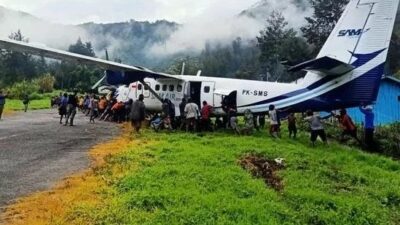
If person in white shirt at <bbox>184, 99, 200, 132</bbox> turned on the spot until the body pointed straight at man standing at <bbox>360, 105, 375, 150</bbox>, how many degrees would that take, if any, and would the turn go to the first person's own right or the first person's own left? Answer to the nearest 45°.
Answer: approximately 90° to the first person's own right

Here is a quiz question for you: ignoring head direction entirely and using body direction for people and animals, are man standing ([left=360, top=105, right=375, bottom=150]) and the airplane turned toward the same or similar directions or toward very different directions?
same or similar directions

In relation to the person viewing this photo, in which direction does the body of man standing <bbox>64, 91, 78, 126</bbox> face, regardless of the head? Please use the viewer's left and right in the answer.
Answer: facing to the right of the viewer

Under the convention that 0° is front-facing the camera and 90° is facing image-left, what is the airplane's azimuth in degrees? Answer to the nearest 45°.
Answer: approximately 135°

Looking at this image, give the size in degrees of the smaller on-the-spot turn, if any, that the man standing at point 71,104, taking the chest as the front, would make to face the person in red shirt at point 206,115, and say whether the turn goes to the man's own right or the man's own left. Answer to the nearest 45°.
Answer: approximately 45° to the man's own right

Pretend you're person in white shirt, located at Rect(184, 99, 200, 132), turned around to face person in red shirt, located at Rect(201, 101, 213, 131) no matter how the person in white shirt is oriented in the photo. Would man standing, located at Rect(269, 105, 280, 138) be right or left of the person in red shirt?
right

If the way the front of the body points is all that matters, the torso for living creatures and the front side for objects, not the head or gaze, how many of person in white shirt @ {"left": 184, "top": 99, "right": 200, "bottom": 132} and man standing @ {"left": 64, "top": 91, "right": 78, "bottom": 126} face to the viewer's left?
0

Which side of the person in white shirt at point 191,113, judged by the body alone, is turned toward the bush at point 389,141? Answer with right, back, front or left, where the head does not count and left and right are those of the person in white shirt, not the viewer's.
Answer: right

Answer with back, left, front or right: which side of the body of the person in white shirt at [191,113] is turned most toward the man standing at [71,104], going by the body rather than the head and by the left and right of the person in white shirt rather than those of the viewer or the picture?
left

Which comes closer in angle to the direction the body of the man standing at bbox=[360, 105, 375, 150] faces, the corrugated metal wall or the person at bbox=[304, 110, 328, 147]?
the person

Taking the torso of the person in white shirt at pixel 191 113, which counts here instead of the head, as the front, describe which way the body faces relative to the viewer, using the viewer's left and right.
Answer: facing away from the viewer
